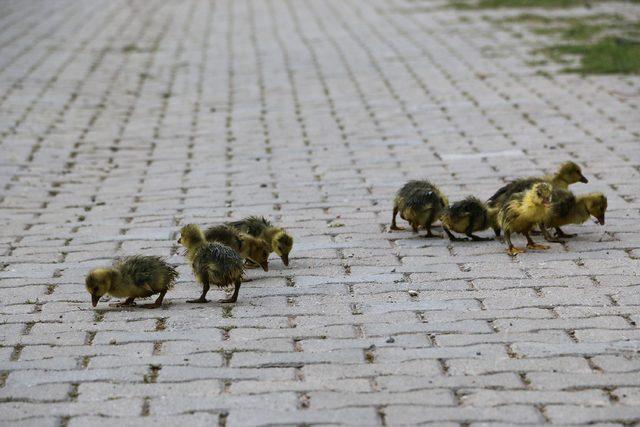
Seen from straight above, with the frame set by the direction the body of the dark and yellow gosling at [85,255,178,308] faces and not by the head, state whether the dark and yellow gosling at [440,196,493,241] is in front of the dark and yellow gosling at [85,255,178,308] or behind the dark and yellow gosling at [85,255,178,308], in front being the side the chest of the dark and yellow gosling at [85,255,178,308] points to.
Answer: behind

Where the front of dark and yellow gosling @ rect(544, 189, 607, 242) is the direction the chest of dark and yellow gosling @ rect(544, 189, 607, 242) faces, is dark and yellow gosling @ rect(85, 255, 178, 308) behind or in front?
behind

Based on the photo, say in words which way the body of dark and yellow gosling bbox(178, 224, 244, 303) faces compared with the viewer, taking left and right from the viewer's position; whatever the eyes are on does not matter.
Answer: facing to the left of the viewer

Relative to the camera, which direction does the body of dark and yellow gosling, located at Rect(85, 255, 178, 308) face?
to the viewer's left

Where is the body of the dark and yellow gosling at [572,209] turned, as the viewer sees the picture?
to the viewer's right

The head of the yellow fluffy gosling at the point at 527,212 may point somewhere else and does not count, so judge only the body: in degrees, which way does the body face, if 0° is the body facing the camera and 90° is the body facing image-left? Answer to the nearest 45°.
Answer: approximately 315°

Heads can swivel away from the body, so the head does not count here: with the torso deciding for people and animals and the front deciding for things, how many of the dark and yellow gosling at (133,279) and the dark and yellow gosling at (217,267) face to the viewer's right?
0

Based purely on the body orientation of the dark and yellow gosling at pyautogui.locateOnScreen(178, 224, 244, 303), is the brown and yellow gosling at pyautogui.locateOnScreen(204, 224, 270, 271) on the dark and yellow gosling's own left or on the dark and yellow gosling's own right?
on the dark and yellow gosling's own right

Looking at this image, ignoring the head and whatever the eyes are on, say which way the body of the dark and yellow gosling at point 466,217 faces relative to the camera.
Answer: to the viewer's right
